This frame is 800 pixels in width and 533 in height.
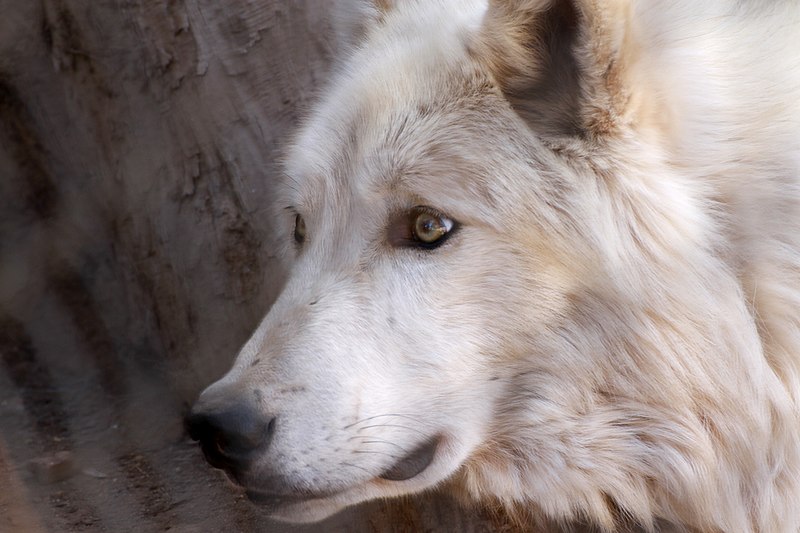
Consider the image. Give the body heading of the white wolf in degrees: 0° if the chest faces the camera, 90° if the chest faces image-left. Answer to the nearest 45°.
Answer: approximately 45°
